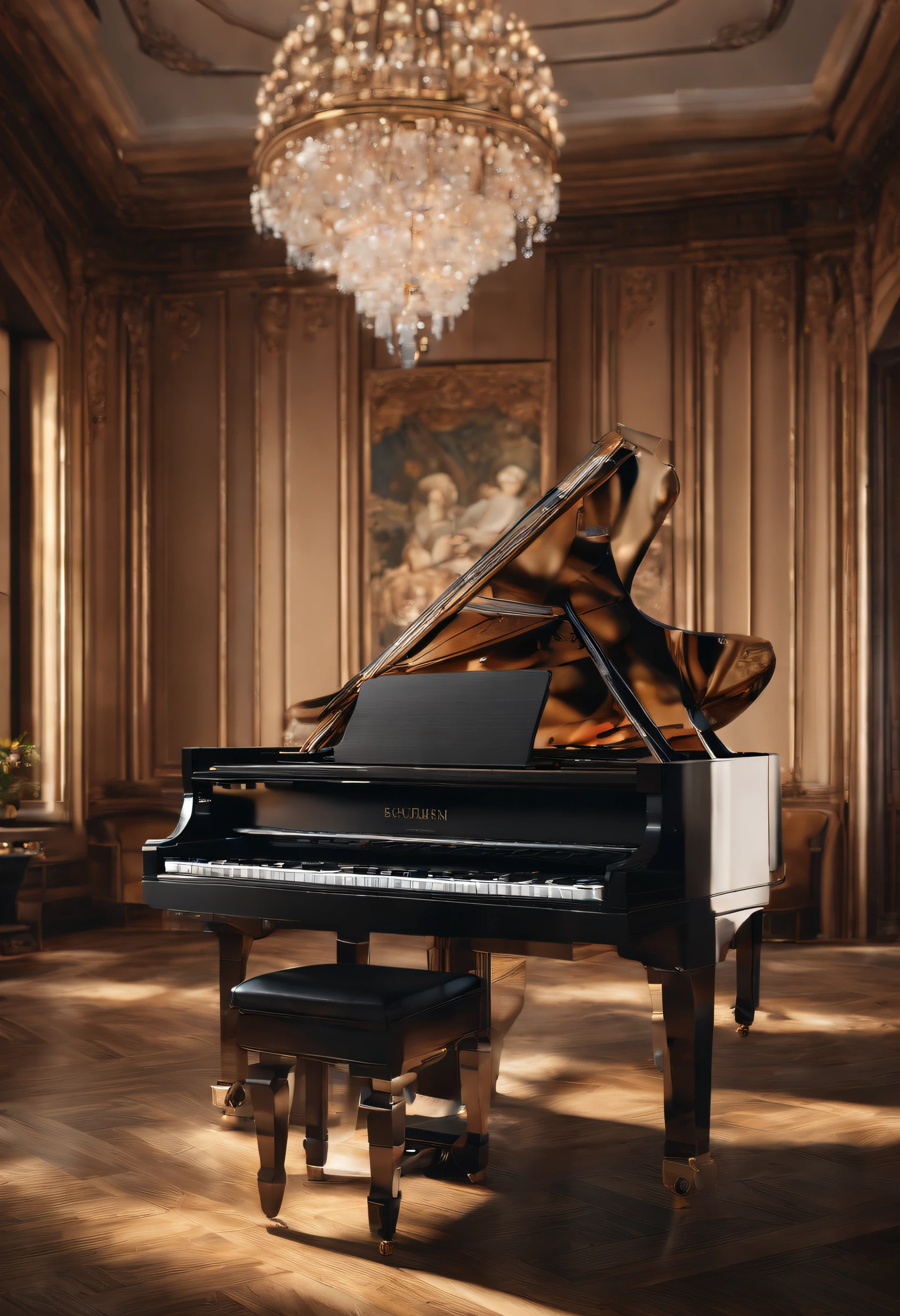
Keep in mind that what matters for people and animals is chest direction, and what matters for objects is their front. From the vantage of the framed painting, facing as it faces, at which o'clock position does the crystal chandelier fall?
The crystal chandelier is roughly at 12 o'clock from the framed painting.

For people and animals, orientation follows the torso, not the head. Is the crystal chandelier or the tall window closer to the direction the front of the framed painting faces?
the crystal chandelier

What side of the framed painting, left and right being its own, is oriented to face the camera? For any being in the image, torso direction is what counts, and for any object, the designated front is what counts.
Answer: front

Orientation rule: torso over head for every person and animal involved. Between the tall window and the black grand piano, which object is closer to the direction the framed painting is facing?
the black grand piano

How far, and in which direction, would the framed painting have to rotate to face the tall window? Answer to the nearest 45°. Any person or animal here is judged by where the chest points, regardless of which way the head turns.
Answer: approximately 90° to its right

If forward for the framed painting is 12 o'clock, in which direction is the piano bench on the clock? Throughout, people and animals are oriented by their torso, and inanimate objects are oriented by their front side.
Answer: The piano bench is roughly at 12 o'clock from the framed painting.

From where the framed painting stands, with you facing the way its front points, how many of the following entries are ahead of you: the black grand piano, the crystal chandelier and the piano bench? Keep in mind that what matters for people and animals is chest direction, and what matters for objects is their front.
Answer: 3

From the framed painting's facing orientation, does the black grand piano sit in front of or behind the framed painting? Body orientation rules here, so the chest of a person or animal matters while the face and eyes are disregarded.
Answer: in front

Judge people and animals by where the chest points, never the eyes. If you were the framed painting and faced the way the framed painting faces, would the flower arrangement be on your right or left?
on your right
